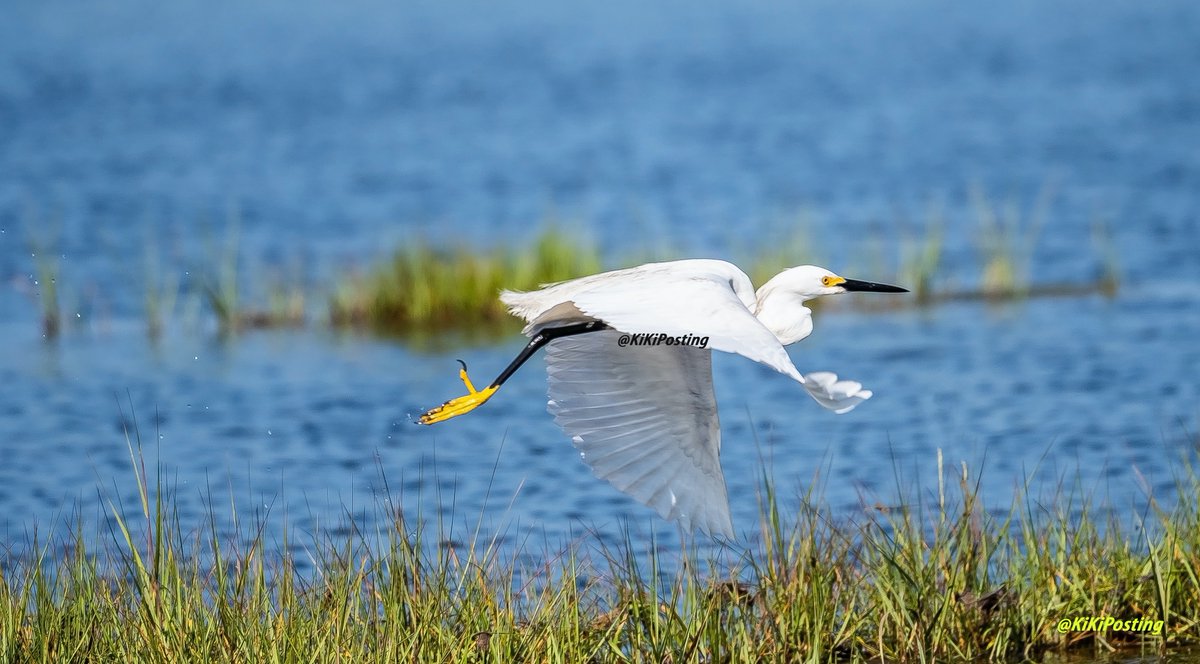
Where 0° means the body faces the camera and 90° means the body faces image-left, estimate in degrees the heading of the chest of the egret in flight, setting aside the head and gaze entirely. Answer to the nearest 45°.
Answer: approximately 270°

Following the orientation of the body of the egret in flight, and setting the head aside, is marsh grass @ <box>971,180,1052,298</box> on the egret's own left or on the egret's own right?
on the egret's own left

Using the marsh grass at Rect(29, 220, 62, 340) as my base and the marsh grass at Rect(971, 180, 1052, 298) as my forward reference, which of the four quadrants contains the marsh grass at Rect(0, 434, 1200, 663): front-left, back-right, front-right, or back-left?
front-right

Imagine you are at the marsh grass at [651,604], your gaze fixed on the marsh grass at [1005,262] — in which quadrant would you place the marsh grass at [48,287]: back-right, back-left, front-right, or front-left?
front-left
